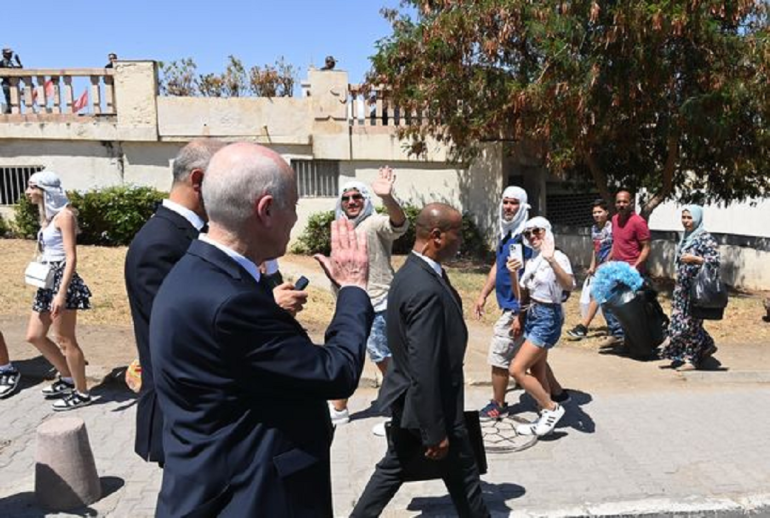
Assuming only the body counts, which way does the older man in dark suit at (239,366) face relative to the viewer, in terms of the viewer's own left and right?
facing away from the viewer and to the right of the viewer

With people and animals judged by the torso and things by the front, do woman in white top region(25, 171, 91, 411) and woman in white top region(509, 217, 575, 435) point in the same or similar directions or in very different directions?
same or similar directions

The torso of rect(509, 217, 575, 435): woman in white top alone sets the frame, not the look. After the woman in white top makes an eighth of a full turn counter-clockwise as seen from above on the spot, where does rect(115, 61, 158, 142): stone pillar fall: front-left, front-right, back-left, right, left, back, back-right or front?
back-right

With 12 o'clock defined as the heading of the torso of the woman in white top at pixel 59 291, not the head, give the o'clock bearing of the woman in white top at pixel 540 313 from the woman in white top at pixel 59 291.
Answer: the woman in white top at pixel 540 313 is roughly at 7 o'clock from the woman in white top at pixel 59 291.

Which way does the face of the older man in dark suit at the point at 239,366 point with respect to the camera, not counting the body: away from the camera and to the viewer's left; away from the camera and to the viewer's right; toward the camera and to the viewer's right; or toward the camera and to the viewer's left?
away from the camera and to the viewer's right

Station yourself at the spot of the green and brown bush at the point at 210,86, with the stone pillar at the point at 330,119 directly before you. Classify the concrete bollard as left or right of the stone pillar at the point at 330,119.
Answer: right

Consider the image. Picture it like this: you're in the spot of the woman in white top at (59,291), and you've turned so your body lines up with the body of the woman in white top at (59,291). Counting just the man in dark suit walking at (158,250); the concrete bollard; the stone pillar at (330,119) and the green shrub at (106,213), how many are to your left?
2
